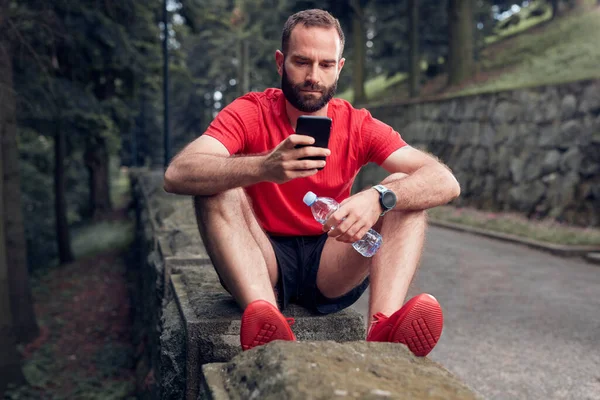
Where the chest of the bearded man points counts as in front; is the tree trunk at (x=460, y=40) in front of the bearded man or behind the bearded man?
behind

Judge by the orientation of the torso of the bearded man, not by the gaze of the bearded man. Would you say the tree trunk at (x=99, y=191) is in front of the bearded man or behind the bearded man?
behind

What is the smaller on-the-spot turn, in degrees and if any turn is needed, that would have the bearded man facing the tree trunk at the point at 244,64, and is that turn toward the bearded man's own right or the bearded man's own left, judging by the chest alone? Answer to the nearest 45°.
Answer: approximately 180°

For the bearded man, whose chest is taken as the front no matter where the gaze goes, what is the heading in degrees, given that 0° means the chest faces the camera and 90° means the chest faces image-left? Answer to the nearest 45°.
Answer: approximately 0°

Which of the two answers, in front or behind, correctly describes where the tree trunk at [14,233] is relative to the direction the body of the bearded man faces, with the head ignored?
behind

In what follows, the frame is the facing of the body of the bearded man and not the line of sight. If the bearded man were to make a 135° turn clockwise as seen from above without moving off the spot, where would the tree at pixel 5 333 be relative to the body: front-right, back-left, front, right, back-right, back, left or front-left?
front

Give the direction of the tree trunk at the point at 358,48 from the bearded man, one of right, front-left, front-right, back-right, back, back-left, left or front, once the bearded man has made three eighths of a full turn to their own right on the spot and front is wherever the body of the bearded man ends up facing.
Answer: front-right
